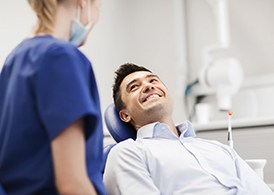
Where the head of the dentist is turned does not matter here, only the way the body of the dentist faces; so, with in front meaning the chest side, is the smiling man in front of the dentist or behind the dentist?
in front

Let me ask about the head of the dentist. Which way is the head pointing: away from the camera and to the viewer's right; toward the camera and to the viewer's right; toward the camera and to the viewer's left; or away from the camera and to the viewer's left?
away from the camera and to the viewer's right

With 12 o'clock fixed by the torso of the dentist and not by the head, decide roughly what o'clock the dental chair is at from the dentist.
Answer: The dental chair is roughly at 11 o'clock from the dentist.

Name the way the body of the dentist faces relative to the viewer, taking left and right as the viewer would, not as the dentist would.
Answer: facing away from the viewer and to the right of the viewer

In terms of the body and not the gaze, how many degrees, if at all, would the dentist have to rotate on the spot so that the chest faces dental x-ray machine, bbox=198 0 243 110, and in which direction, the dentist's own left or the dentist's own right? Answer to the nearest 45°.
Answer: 0° — they already face it
